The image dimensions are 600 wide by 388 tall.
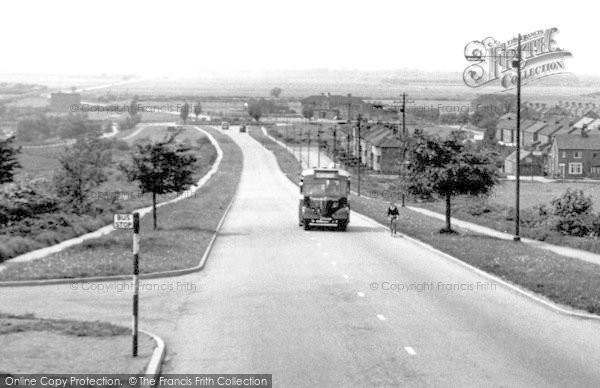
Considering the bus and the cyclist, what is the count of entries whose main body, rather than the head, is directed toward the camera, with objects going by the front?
2

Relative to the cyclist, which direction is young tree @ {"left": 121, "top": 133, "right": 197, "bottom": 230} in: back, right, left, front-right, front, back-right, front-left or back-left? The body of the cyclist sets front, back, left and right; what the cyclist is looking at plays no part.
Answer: right

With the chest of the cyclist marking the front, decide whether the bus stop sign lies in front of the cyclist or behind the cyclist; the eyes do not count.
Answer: in front

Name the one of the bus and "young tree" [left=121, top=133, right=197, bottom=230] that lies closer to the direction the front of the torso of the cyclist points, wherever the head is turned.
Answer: the young tree

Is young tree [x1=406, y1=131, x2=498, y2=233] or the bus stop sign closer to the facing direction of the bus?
the bus stop sign

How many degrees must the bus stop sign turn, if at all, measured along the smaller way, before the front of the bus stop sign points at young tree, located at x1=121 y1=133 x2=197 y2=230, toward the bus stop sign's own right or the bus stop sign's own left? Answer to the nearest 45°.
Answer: approximately 180°

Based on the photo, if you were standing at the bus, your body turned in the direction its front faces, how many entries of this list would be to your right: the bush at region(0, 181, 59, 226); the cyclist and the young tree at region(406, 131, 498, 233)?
1

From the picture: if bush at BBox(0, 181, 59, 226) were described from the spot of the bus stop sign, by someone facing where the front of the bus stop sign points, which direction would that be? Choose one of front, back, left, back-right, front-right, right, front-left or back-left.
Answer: back

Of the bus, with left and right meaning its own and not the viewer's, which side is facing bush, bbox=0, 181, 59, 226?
right

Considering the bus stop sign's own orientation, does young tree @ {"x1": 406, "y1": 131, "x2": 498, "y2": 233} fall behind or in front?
behind

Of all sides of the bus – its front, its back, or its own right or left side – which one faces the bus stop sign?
front

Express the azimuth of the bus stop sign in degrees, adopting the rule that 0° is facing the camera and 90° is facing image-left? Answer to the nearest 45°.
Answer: approximately 0°

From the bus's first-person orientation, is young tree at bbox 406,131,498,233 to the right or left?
on its left
